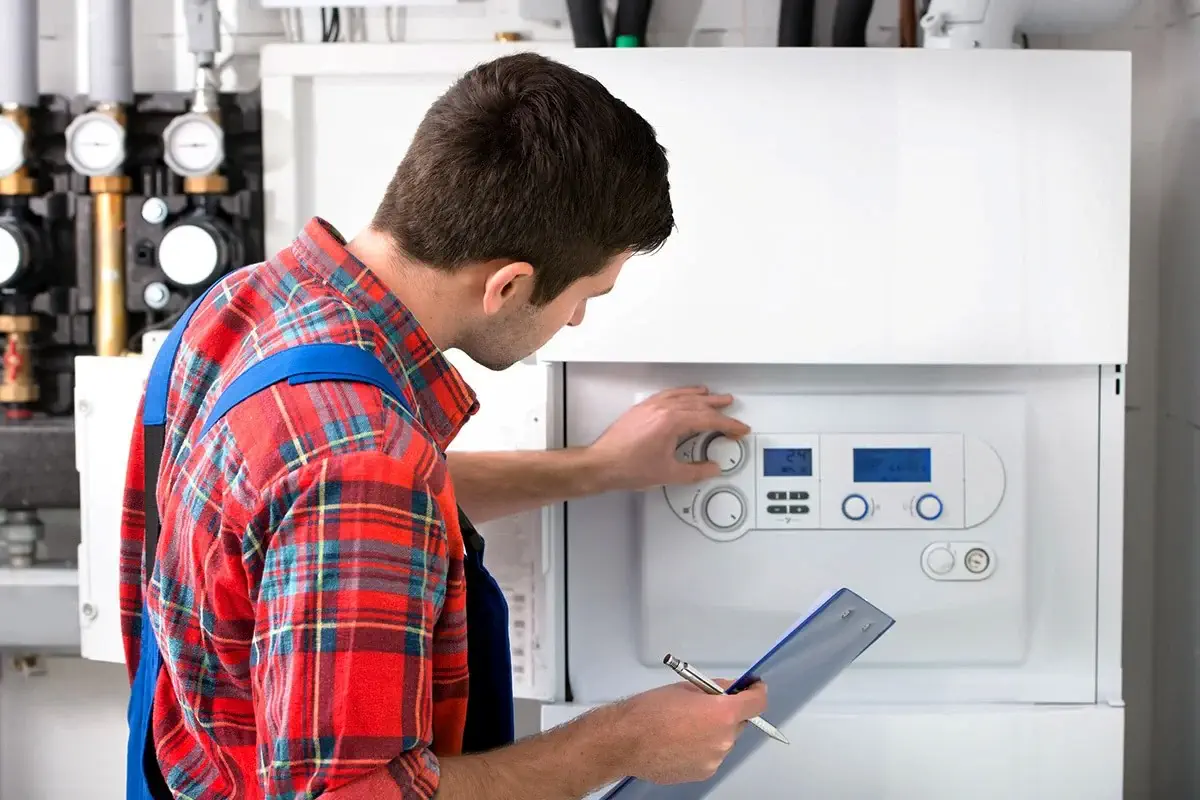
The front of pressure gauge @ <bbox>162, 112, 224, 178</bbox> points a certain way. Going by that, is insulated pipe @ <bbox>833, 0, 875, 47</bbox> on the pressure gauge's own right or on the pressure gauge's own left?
on the pressure gauge's own left

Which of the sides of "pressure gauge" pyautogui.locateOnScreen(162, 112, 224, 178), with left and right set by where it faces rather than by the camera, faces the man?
front

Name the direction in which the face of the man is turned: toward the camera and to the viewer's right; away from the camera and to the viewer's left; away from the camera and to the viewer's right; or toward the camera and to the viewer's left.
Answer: away from the camera and to the viewer's right

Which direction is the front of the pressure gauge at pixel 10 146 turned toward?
toward the camera

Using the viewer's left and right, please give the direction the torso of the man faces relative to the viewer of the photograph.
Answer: facing away from the viewer and to the right of the viewer

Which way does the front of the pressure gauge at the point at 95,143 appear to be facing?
toward the camera

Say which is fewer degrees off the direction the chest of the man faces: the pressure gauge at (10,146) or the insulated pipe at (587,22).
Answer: the insulated pipe

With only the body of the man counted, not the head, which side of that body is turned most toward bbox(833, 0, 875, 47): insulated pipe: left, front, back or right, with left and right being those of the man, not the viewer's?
front

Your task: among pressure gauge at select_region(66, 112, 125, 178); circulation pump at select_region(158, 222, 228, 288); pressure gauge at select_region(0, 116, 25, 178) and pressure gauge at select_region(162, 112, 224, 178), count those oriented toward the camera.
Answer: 4
